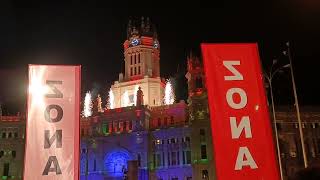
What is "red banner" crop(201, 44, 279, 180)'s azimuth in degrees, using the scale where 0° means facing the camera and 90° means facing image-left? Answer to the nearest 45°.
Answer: approximately 180°

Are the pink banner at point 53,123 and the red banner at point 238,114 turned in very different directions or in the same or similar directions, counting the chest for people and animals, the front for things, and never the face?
same or similar directions

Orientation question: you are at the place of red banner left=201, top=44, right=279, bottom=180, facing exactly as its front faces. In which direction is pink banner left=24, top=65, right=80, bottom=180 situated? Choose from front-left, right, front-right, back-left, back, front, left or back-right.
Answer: left

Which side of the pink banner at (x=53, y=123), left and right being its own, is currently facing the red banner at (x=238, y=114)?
right

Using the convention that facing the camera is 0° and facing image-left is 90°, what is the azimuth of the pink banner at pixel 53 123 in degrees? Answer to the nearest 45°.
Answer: approximately 180°

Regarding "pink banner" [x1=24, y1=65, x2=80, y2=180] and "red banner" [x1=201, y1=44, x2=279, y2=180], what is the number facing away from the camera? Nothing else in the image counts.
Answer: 2
